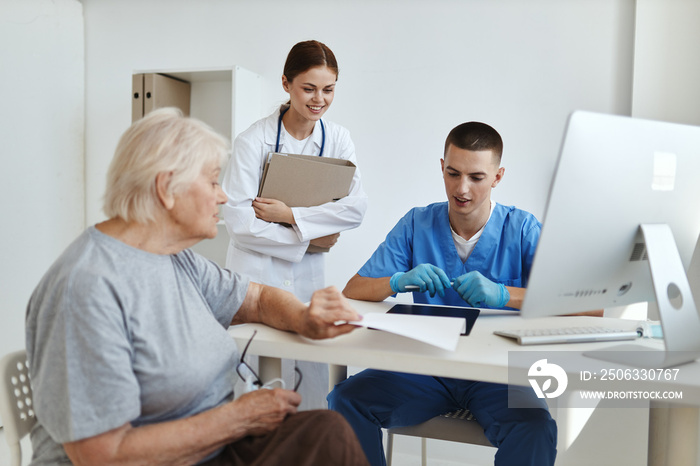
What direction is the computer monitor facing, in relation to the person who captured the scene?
facing away from the viewer and to the left of the viewer

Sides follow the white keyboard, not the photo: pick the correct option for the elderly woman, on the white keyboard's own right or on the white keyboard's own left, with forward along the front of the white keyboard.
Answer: on the white keyboard's own left

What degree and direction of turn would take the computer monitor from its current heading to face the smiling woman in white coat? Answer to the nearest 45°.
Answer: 0° — it already faces them

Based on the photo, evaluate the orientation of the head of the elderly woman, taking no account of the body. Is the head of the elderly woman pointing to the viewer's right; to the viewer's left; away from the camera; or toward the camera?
to the viewer's right

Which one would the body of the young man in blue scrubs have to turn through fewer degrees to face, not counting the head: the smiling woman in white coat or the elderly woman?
the elderly woman

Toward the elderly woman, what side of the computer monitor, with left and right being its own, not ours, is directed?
left

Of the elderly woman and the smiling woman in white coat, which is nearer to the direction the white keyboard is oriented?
the smiling woman in white coat

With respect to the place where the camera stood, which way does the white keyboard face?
facing away from the viewer and to the left of the viewer

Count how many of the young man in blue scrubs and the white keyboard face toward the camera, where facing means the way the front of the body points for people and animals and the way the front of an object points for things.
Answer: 1
